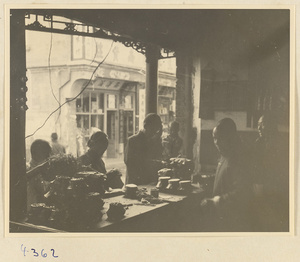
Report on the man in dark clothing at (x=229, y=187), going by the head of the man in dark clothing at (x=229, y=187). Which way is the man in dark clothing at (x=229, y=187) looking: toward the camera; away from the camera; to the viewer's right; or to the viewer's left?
to the viewer's left

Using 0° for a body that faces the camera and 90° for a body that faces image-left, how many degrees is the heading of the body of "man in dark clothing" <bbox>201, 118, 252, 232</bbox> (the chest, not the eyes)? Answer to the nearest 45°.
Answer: approximately 90°
